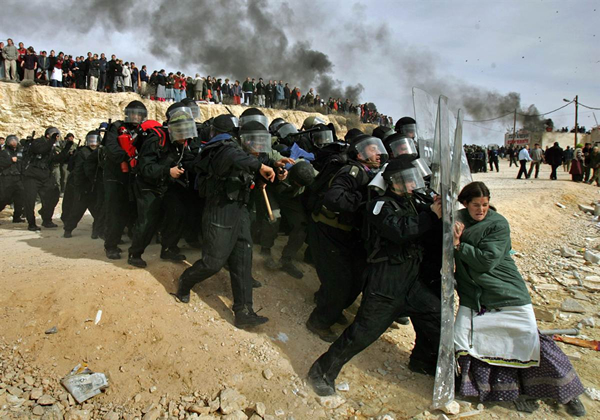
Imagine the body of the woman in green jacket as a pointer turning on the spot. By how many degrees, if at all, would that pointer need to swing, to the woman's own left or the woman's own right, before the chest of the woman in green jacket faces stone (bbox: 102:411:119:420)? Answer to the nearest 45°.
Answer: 0° — they already face it

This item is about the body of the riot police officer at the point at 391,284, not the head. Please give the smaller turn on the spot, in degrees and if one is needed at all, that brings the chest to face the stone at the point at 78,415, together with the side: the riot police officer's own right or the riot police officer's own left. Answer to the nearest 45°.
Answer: approximately 180°

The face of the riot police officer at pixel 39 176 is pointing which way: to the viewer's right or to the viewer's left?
to the viewer's right

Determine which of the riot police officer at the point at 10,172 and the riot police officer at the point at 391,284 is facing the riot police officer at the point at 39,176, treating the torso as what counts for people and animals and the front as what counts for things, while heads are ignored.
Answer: the riot police officer at the point at 10,172

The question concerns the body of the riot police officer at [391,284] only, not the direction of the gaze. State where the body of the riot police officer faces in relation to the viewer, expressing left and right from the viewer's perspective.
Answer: facing to the right of the viewer

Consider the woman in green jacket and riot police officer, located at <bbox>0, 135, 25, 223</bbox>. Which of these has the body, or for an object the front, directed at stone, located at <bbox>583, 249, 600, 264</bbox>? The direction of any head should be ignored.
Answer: the riot police officer

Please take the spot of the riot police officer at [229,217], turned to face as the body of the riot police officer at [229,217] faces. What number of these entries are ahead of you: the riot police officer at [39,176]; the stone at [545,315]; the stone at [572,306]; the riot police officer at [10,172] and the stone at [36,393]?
2

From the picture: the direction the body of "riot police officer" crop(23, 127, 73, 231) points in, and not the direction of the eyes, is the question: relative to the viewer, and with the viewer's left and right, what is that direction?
facing to the right of the viewer

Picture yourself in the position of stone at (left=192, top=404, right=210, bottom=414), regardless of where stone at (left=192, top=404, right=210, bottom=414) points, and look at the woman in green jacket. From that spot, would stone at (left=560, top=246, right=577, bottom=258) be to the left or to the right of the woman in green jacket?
left

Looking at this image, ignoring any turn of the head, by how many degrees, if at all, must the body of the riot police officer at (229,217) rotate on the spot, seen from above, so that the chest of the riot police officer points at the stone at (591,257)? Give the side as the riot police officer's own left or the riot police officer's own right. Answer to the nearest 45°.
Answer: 0° — they already face it

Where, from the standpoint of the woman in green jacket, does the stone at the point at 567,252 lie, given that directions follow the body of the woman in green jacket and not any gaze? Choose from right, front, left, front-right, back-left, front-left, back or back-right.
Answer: back-right

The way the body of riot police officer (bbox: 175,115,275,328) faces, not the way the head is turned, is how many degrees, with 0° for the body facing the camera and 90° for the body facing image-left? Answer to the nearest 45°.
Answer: approximately 270°

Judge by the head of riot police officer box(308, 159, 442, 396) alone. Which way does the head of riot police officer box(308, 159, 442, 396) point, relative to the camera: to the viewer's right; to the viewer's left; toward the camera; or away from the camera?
to the viewer's right
